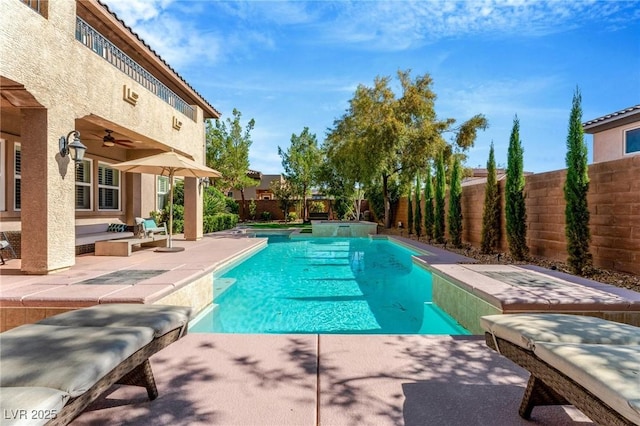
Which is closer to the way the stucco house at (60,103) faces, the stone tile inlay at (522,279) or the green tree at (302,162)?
the stone tile inlay

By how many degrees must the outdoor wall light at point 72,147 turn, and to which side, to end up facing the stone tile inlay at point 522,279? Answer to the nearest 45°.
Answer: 0° — it already faces it

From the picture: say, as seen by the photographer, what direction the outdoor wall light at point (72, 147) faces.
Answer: facing the viewer and to the right of the viewer

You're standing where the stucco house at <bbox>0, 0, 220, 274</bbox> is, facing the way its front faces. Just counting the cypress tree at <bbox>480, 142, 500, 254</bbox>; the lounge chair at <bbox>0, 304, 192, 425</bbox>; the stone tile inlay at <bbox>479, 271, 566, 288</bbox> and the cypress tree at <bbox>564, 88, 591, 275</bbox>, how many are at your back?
0

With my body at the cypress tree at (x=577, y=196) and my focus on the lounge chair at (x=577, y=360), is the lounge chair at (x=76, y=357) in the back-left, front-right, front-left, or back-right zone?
front-right

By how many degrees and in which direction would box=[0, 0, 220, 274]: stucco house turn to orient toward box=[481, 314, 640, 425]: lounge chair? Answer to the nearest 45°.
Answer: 0° — it already faces it

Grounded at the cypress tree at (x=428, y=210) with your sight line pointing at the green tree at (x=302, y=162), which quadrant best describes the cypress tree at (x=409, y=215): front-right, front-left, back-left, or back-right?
front-right

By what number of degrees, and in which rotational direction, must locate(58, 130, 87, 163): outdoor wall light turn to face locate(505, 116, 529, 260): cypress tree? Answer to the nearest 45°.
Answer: approximately 45° to its left

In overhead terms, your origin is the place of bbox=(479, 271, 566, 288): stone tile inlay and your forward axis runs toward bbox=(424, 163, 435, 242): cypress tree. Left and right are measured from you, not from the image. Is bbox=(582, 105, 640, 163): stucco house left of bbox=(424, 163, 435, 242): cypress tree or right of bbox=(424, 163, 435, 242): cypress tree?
right

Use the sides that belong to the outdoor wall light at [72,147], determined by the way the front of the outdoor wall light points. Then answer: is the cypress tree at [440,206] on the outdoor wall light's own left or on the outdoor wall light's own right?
on the outdoor wall light's own left

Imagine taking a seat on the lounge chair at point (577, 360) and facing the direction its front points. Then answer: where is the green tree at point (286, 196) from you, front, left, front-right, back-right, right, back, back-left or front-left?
front

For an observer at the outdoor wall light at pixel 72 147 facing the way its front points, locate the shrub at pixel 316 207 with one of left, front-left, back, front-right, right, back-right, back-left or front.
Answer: left

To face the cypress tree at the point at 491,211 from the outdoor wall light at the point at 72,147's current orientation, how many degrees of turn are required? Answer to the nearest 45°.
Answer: approximately 45° to its left

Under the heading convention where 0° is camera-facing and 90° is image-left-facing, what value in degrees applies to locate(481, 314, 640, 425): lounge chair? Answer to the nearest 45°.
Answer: approximately 135°

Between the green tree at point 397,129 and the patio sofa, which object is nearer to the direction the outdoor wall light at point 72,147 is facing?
the green tree

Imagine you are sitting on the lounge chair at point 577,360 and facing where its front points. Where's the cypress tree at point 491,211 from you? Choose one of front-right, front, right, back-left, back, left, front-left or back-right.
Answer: front-right
